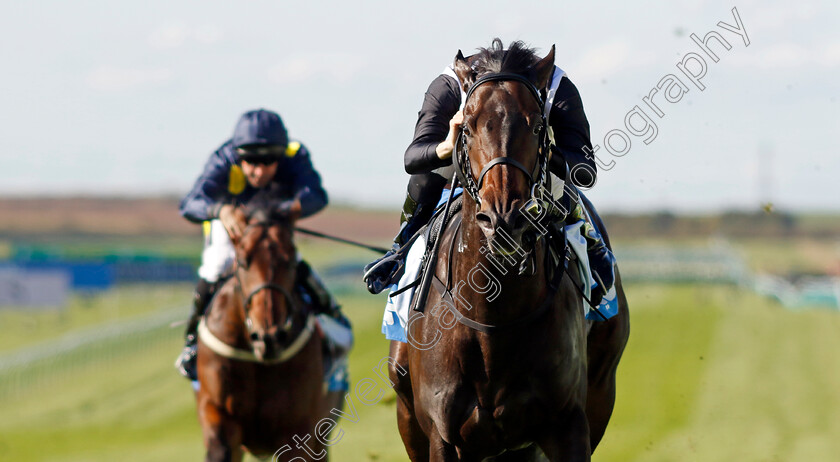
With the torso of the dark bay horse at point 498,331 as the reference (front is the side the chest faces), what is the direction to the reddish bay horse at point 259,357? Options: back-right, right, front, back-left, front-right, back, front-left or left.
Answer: back-right

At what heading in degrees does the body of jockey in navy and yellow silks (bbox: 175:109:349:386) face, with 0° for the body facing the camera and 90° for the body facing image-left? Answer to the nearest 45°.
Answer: approximately 0°

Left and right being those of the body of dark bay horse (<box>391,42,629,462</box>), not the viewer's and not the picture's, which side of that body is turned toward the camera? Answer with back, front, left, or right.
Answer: front

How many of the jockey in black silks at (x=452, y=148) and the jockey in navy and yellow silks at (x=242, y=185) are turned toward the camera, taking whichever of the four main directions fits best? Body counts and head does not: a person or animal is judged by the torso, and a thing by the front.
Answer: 2

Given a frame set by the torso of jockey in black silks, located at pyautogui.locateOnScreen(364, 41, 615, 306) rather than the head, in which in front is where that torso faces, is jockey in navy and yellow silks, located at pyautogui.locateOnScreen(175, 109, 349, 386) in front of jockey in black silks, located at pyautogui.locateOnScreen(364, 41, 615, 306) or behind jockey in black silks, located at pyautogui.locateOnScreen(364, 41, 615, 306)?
behind

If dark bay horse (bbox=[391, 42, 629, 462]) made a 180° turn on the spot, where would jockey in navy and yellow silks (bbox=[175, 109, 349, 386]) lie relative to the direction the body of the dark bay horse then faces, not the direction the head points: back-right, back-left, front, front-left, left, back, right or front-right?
front-left

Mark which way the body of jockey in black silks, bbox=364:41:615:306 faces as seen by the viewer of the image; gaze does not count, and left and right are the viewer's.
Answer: facing the viewer
